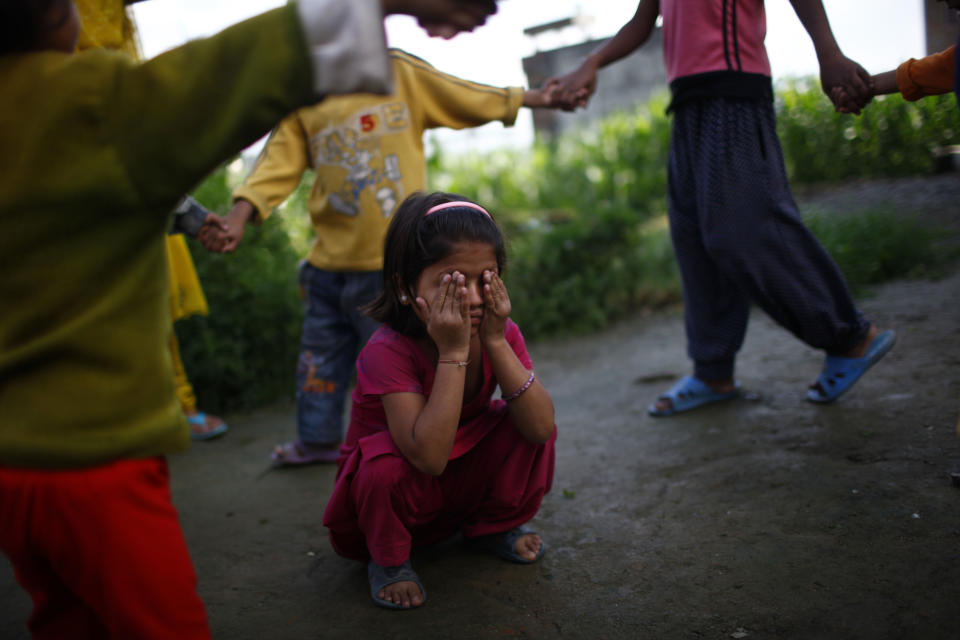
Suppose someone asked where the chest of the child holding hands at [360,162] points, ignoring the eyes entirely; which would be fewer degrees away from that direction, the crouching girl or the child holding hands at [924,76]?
the crouching girl

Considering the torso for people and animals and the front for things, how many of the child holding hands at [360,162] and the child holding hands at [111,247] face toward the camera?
1

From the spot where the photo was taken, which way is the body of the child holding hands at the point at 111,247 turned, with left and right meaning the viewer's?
facing away from the viewer and to the right of the viewer

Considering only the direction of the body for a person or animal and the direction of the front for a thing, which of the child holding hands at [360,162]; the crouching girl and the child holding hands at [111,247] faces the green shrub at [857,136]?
the child holding hands at [111,247]

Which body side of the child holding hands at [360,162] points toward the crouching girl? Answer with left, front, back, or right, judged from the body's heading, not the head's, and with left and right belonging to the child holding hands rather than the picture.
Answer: front

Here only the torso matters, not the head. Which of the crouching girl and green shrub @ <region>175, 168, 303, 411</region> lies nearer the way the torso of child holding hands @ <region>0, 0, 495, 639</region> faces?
the crouching girl
